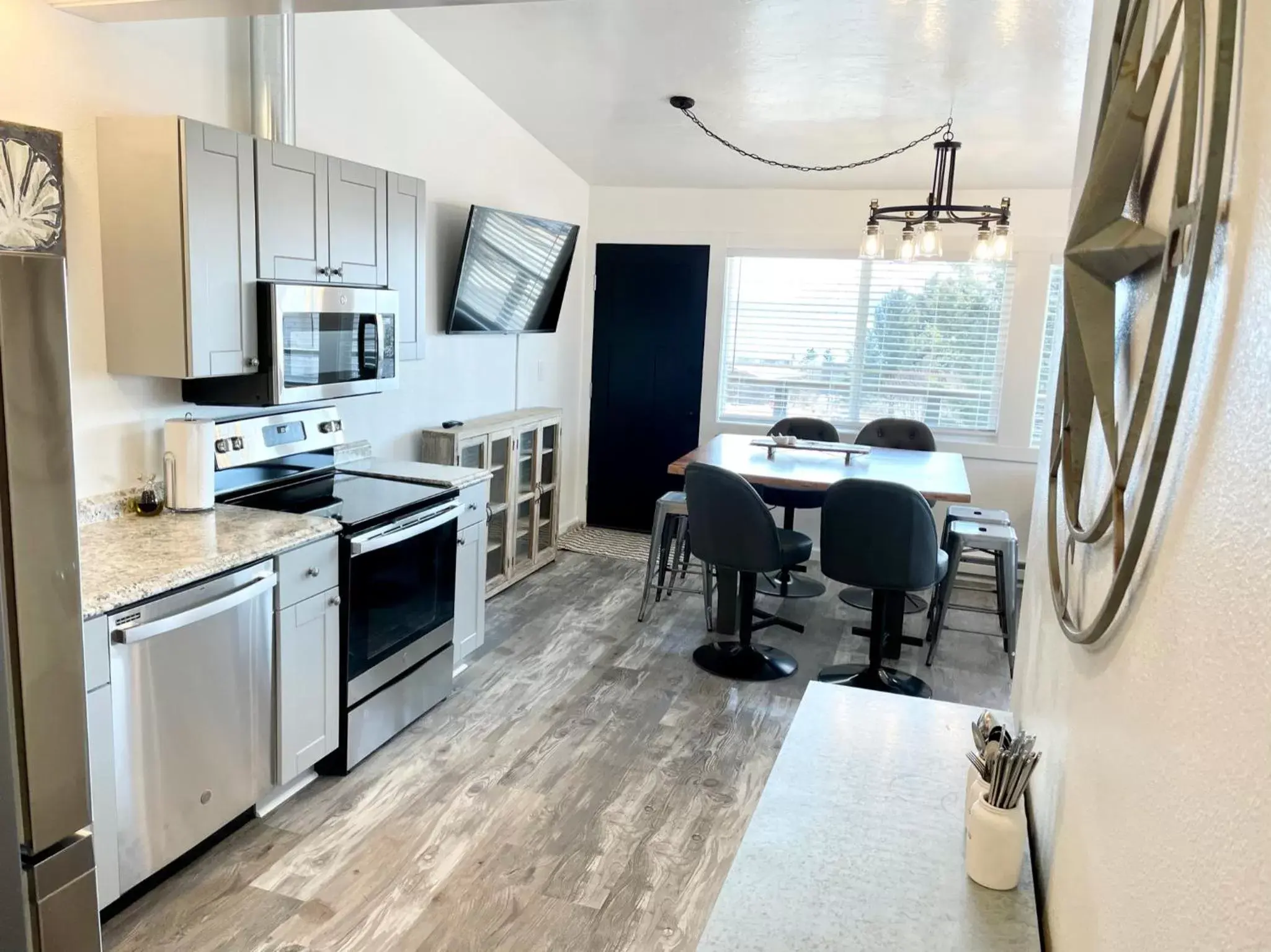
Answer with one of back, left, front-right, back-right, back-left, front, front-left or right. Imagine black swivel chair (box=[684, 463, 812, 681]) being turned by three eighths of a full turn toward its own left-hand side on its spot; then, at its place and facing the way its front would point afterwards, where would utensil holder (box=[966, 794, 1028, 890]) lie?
left

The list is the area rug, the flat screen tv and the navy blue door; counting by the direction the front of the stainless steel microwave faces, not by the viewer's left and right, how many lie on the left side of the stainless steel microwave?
3

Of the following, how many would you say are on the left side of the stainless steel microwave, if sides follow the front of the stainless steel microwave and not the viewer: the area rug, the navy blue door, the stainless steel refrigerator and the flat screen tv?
3

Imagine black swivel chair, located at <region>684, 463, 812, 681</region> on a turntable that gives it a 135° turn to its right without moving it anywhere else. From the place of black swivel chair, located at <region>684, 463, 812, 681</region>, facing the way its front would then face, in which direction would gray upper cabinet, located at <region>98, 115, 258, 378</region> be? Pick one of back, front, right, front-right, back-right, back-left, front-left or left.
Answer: front-right

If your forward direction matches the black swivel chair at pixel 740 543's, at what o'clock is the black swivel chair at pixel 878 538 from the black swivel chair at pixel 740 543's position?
the black swivel chair at pixel 878 538 is roughly at 2 o'clock from the black swivel chair at pixel 740 543.

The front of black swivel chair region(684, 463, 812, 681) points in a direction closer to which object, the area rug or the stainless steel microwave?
the area rug

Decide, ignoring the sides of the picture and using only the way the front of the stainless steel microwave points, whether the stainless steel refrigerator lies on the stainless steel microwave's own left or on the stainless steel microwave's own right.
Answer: on the stainless steel microwave's own right

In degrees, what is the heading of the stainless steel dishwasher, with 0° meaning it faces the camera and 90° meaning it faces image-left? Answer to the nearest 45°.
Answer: approximately 315°

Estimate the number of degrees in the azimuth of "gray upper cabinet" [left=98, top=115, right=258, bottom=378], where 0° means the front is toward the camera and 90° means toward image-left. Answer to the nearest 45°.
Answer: approximately 315°

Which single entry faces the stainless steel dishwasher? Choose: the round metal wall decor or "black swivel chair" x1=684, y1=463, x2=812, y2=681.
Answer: the round metal wall decor

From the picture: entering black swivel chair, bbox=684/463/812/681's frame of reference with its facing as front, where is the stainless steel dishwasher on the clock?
The stainless steel dishwasher is roughly at 6 o'clock from the black swivel chair.

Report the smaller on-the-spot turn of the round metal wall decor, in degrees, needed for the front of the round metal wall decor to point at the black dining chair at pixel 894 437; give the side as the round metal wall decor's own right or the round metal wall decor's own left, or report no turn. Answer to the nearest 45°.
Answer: approximately 90° to the round metal wall decor's own right

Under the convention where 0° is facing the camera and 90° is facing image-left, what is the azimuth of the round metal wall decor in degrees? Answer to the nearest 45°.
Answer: approximately 90°

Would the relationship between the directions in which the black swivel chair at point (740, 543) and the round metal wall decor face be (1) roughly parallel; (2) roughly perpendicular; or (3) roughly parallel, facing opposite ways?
roughly perpendicular
